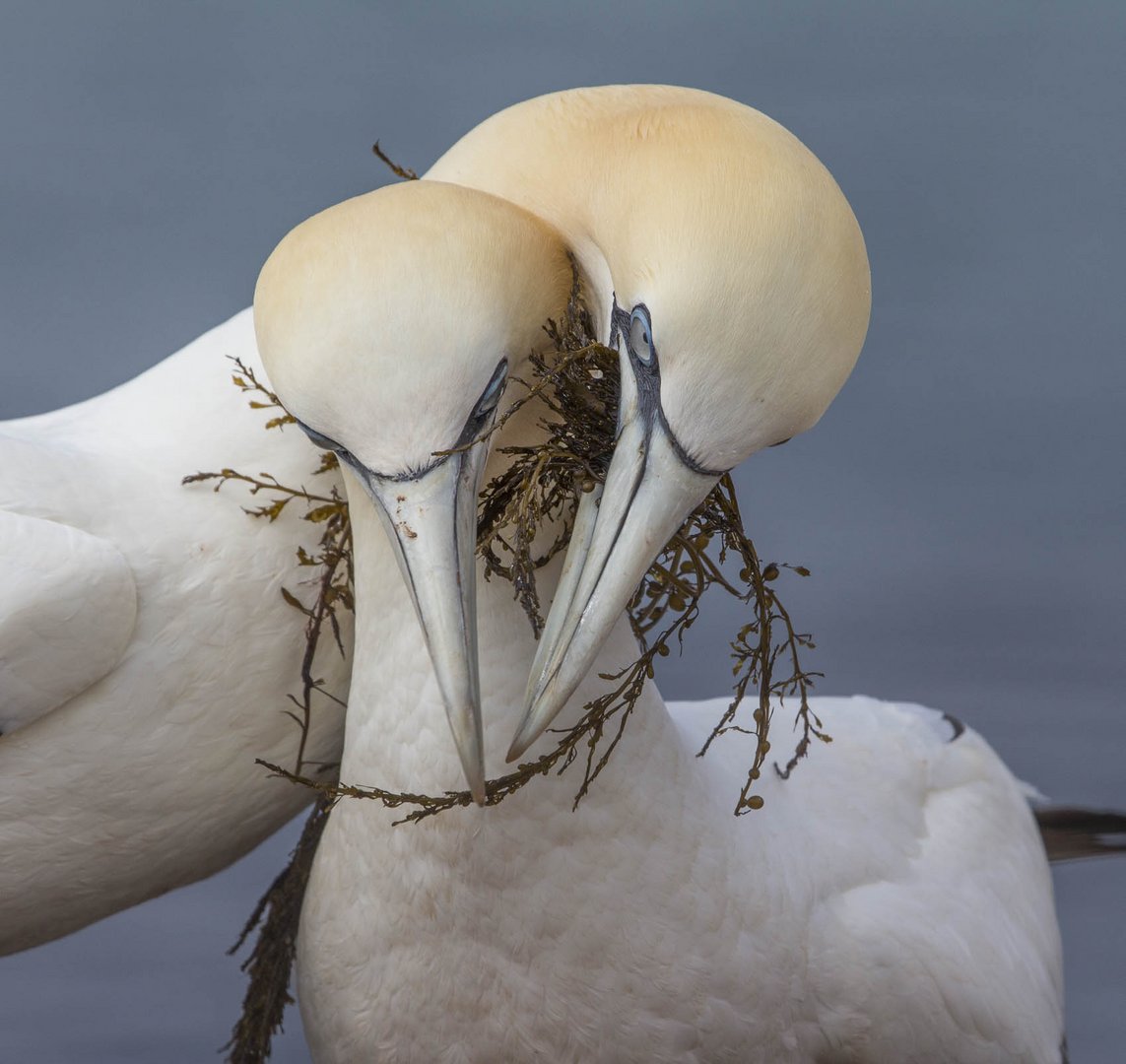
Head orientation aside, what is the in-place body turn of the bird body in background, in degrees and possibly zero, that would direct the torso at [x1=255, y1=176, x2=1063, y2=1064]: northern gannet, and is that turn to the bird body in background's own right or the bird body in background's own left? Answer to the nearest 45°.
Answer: approximately 45° to the bird body in background's own right

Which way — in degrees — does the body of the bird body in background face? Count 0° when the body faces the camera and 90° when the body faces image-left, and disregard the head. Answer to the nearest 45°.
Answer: approximately 270°

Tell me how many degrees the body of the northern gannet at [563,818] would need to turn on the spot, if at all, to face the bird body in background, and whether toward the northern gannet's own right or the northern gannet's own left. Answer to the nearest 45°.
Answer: approximately 45° to the northern gannet's own right

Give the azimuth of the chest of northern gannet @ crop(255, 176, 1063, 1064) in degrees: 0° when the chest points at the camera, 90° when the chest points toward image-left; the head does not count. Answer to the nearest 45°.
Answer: approximately 45°

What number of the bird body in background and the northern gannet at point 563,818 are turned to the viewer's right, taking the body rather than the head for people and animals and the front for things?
1

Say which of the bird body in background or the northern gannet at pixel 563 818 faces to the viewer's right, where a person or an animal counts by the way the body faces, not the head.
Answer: the bird body in background
